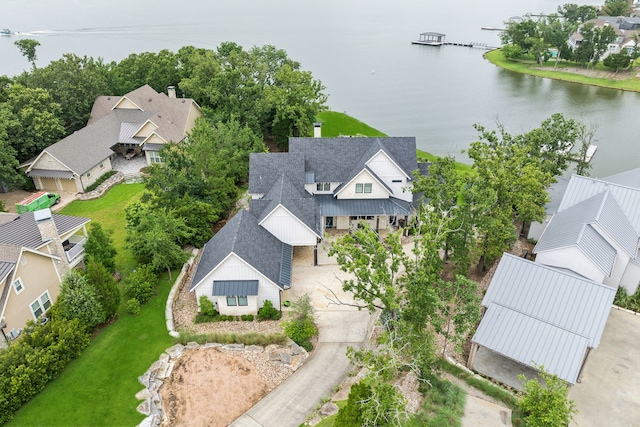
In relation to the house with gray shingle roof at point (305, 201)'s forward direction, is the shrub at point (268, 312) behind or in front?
in front

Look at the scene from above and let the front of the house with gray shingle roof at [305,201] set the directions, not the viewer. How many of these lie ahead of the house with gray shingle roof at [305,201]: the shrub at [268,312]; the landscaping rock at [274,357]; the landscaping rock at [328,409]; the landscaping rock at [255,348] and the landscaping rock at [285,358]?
5

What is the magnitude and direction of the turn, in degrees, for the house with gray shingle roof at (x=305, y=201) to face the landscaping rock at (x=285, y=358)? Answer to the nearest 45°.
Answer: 0° — it already faces it

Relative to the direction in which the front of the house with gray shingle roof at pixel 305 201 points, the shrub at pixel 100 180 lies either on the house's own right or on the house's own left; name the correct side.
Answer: on the house's own right

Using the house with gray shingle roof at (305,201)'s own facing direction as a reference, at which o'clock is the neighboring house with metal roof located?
The neighboring house with metal roof is roughly at 10 o'clock from the house with gray shingle roof.

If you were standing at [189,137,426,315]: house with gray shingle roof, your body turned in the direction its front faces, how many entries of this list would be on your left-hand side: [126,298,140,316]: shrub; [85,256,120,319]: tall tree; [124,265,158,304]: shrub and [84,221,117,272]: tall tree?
0

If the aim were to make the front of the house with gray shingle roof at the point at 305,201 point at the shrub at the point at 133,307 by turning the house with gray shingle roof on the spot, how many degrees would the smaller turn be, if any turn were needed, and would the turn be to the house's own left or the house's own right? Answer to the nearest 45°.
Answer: approximately 45° to the house's own right

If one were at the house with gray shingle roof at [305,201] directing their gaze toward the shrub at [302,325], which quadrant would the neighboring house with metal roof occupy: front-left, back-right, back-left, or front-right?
front-left

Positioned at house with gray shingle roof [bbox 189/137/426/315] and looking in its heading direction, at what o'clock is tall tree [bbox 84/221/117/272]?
The tall tree is roughly at 2 o'clock from the house with gray shingle roof.

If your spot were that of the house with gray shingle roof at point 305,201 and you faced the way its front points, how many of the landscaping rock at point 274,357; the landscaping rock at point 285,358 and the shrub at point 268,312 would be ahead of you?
3

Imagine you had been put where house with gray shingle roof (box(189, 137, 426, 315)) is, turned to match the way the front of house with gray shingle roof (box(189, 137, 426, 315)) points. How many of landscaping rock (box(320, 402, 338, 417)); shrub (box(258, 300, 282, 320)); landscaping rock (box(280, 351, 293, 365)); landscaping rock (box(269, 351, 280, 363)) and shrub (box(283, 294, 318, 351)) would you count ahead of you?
5

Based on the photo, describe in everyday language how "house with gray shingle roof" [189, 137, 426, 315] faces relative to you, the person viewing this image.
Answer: facing the viewer

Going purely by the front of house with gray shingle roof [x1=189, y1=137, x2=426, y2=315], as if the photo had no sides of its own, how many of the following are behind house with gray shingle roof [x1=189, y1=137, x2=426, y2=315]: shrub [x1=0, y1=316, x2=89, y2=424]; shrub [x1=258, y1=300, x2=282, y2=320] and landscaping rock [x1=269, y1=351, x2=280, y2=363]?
0

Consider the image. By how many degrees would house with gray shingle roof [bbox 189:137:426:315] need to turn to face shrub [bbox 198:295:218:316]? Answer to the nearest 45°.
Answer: approximately 45° to its right

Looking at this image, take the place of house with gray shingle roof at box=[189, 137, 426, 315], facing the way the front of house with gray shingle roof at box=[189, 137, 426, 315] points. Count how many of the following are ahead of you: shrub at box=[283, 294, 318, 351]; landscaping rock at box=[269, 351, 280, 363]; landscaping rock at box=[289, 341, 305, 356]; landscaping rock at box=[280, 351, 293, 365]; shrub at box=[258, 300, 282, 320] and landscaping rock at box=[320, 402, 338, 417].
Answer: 6

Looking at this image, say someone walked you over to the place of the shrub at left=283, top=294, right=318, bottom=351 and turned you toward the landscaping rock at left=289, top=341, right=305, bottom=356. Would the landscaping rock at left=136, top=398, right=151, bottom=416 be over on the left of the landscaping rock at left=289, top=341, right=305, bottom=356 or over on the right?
right

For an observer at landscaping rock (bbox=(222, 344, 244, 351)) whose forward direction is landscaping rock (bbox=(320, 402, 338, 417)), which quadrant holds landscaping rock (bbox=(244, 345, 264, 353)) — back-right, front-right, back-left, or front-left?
front-left

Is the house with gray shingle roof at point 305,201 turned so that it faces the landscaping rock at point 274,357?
yes

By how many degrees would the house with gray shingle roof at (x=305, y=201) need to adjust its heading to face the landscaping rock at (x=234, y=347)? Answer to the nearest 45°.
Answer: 0° — it already faces it

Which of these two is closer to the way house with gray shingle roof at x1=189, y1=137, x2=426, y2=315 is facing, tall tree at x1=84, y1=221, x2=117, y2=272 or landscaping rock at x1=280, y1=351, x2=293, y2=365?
the landscaping rock

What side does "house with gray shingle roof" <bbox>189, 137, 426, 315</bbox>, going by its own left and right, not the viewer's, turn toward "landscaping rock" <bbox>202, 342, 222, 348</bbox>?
front
